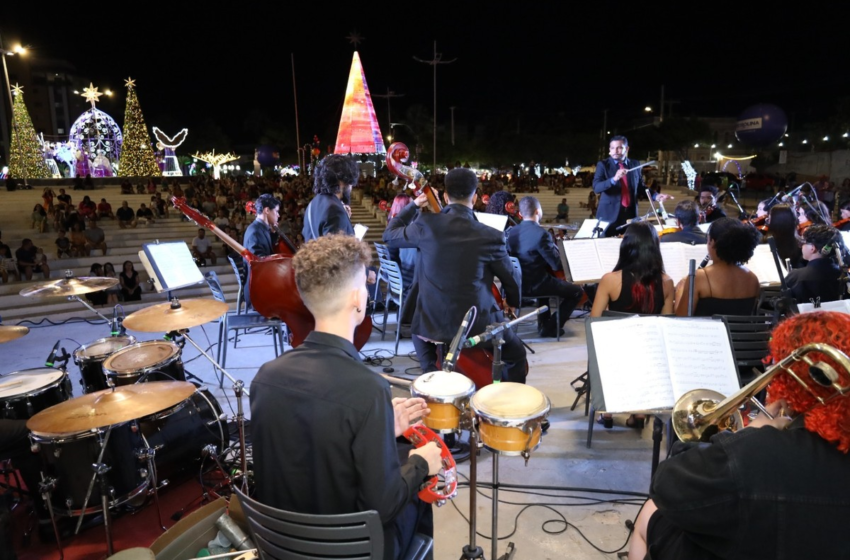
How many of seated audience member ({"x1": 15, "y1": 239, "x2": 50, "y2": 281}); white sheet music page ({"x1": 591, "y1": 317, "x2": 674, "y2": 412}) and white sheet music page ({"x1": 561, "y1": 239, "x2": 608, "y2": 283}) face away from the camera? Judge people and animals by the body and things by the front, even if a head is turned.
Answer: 0

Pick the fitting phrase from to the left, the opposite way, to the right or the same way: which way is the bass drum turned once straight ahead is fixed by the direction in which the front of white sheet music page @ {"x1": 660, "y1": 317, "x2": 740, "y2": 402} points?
the opposite way

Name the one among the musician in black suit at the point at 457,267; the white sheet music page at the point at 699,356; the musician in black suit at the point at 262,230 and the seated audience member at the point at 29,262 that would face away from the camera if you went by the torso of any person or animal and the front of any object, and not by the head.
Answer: the musician in black suit at the point at 457,267

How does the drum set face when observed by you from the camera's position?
facing away from the viewer and to the right of the viewer

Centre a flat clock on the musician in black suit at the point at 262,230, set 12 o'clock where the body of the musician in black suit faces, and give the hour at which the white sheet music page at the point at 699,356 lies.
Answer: The white sheet music page is roughly at 2 o'clock from the musician in black suit.

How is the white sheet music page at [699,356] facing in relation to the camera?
toward the camera

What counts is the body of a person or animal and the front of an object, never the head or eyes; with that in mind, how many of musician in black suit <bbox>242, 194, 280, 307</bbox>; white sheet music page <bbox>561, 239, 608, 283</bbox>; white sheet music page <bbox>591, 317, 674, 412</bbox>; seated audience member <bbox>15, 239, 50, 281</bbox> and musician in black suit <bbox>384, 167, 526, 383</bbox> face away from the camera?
1

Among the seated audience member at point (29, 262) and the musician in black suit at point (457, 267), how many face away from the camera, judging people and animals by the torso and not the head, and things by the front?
1

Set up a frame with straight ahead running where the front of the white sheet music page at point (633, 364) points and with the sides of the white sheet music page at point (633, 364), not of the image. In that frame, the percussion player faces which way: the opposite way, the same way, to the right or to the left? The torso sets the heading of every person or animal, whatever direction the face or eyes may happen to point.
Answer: the opposite way

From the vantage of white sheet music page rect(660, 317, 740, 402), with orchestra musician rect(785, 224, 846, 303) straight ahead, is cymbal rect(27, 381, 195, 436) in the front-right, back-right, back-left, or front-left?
back-left

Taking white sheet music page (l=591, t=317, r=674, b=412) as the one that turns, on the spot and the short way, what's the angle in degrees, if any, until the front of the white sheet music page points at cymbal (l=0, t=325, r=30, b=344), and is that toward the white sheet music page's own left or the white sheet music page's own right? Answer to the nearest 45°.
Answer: approximately 90° to the white sheet music page's own right

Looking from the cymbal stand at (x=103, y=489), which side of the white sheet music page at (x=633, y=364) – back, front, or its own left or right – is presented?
right

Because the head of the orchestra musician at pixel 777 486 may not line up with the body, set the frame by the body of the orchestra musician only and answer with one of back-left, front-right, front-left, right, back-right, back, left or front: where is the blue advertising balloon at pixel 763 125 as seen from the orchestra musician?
front-right

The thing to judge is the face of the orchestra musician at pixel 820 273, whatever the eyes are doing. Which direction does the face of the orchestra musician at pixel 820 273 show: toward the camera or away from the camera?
away from the camera

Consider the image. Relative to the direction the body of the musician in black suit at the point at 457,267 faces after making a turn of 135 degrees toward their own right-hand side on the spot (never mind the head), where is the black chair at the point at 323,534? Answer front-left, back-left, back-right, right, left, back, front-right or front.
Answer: front-right

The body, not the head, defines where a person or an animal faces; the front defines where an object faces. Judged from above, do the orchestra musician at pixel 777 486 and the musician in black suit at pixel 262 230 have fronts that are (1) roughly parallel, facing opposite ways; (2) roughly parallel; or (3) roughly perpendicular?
roughly perpendicular

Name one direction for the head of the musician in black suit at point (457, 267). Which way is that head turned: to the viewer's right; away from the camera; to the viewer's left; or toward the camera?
away from the camera

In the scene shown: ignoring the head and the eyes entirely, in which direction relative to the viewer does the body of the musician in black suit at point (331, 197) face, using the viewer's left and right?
facing away from the viewer and to the right of the viewer
